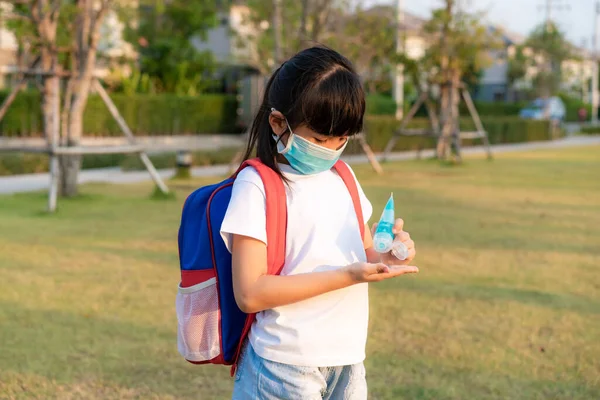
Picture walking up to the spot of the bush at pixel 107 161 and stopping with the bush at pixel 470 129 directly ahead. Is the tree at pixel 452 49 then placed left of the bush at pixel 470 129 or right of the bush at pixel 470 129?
right

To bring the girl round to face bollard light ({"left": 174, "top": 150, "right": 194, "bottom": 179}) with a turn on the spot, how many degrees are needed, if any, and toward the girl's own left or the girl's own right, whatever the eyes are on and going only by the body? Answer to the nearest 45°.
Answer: approximately 135° to the girl's own left

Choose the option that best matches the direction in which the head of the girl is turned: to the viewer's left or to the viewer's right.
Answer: to the viewer's right

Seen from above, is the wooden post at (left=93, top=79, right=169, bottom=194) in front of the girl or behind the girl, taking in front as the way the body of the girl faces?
behind

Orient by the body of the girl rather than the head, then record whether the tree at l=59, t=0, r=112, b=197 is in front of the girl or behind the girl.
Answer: behind

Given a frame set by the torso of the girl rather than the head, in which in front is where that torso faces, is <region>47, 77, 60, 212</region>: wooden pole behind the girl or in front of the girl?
behind

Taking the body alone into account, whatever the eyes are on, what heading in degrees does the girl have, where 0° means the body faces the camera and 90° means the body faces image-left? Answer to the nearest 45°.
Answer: approximately 315°

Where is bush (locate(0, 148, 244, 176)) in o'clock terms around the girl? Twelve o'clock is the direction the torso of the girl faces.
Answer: The bush is roughly at 7 o'clock from the girl.

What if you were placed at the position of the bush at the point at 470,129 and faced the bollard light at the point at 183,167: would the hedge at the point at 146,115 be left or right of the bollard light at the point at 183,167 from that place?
right
